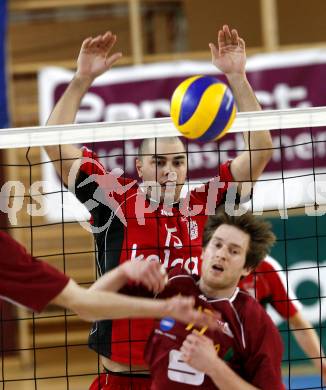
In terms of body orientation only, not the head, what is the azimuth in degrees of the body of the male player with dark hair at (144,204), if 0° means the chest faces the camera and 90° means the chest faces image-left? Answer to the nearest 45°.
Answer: approximately 315°

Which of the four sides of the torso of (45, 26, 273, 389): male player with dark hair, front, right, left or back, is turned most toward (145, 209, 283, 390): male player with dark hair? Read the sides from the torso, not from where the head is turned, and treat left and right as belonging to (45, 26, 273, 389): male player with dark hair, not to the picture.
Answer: front

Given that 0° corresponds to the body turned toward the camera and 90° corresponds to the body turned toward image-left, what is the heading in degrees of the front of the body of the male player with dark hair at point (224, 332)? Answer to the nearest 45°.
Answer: approximately 45°

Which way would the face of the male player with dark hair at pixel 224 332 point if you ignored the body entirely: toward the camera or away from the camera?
toward the camera
